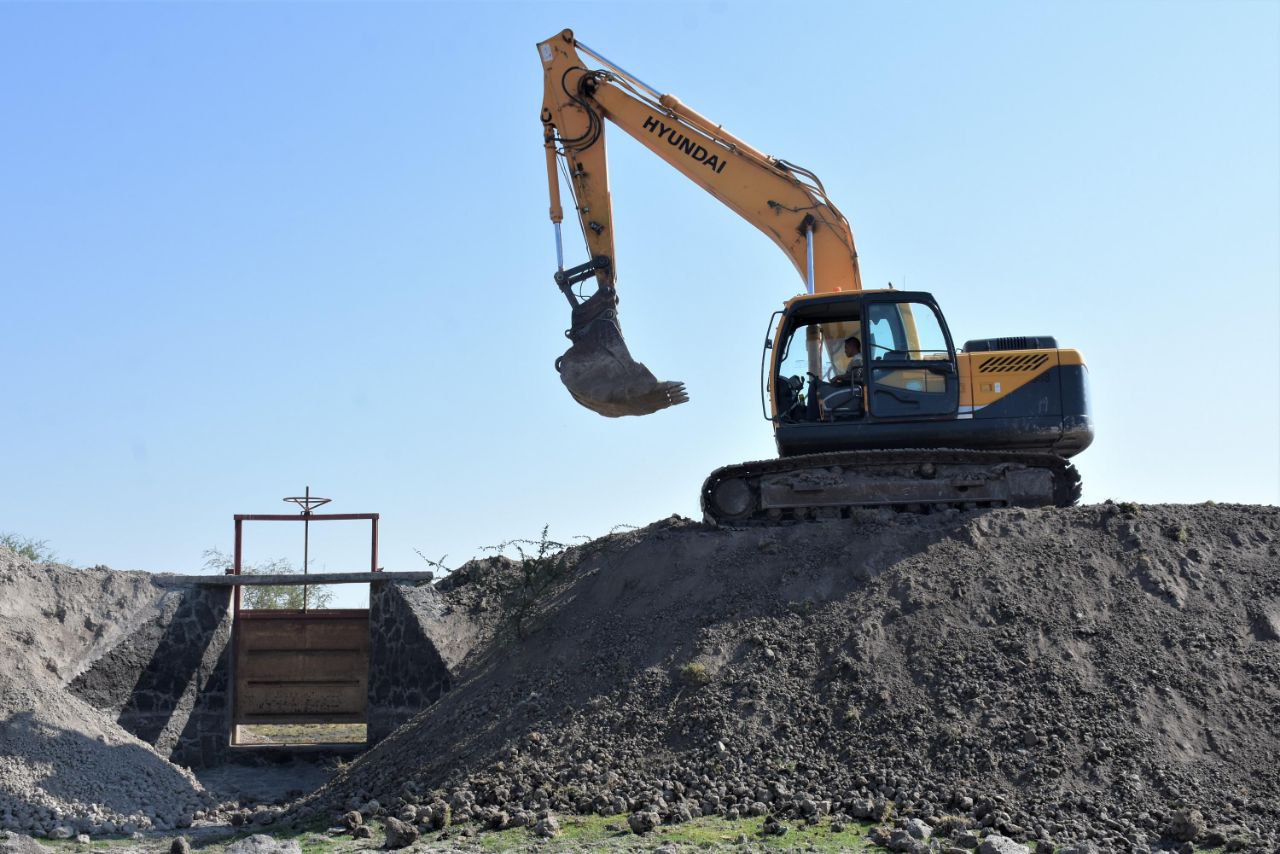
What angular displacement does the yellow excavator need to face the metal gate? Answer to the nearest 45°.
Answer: approximately 45° to its right

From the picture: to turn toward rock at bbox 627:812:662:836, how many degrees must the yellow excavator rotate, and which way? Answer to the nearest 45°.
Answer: approximately 45° to its left

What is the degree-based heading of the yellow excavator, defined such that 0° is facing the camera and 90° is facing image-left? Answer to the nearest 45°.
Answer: approximately 90°

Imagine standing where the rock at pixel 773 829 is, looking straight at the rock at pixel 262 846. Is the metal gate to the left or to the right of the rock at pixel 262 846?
right

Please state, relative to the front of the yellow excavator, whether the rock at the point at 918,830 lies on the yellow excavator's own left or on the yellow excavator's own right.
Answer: on the yellow excavator's own left

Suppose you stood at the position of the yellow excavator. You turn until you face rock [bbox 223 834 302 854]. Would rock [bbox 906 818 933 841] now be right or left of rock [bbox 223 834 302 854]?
left

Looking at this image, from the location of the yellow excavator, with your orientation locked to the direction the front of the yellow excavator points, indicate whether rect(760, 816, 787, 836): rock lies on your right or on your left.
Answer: on your left

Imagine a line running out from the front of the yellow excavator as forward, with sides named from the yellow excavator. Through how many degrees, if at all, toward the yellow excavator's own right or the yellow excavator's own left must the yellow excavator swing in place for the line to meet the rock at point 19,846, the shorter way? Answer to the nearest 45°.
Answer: approximately 45° to the yellow excavator's own left

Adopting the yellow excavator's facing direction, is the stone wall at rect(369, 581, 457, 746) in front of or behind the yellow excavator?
in front

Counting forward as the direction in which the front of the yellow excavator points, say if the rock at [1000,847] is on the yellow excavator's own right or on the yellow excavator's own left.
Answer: on the yellow excavator's own left

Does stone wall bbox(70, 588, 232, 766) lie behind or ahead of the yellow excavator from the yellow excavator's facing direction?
ahead

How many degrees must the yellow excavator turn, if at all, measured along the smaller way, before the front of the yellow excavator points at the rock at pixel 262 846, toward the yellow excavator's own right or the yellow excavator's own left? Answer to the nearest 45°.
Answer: approximately 45° to the yellow excavator's own left
